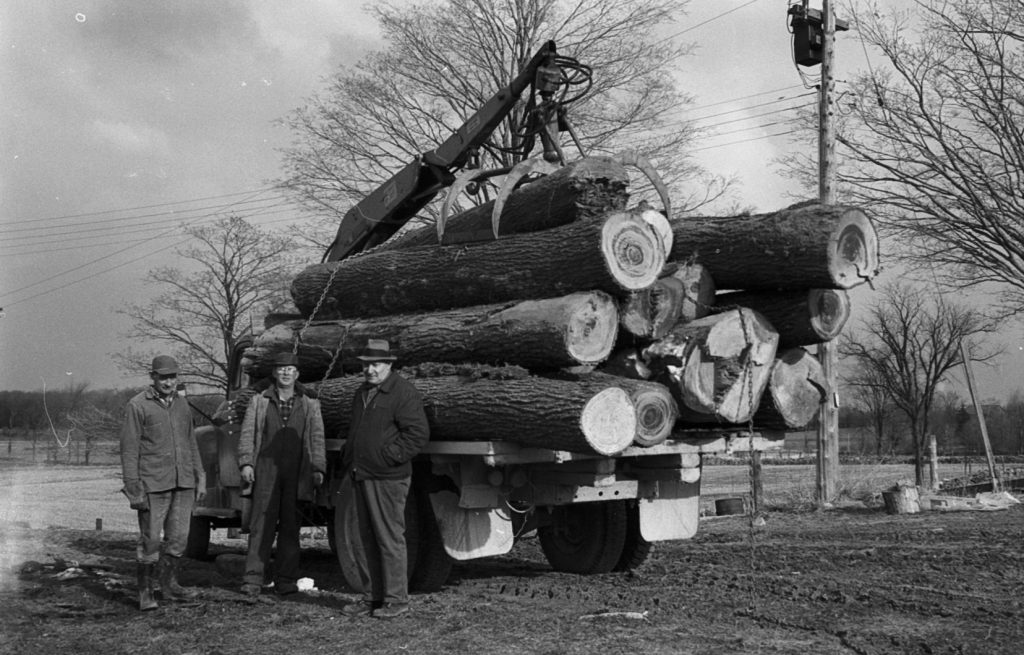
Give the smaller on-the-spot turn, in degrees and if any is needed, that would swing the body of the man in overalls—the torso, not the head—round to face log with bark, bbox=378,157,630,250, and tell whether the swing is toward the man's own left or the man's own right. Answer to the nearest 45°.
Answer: approximately 90° to the man's own left

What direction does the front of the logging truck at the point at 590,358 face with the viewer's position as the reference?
facing away from the viewer and to the left of the viewer

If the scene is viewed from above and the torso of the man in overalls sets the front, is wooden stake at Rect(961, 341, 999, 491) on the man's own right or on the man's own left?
on the man's own left

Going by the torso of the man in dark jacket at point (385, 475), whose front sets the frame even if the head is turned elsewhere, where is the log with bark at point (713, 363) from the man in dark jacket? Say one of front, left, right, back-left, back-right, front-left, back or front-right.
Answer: back-left

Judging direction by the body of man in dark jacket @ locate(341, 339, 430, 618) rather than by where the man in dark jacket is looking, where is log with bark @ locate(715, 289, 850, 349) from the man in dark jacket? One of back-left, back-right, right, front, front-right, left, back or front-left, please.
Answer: back-left

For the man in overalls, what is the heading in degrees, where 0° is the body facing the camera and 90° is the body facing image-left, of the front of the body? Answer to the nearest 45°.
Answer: approximately 0°

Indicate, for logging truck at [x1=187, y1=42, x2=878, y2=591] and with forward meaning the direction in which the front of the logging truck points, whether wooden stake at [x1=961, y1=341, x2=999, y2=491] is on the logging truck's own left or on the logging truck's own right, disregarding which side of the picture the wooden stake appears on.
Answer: on the logging truck's own right

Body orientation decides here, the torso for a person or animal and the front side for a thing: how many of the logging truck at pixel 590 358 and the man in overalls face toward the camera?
1

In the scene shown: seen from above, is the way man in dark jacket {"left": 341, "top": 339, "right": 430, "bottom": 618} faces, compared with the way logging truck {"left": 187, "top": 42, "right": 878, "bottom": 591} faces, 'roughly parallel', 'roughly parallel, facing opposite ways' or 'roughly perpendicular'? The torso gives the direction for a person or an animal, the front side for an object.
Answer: roughly perpendicular
